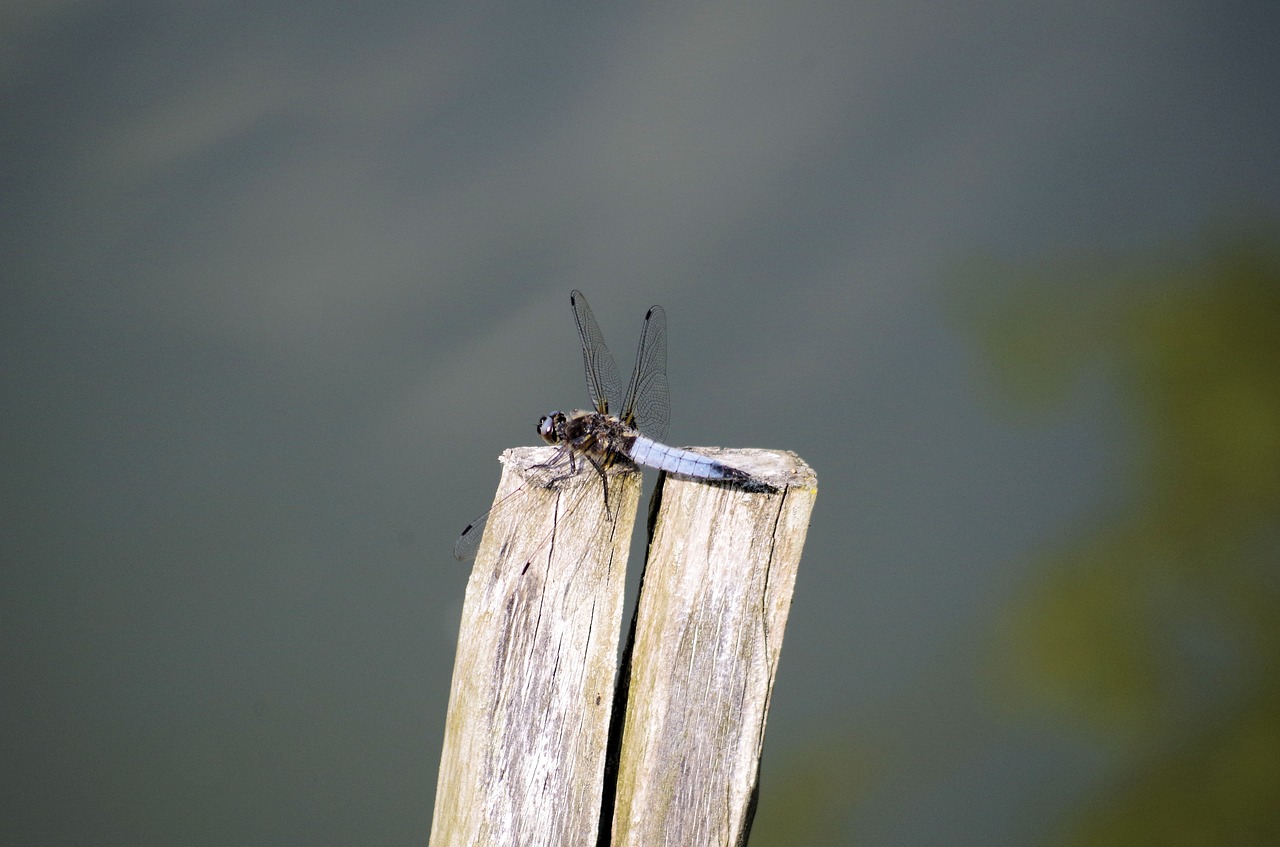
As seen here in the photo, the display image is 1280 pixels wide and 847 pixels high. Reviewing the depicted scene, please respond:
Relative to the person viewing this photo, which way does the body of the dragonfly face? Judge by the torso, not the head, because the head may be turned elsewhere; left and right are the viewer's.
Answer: facing to the left of the viewer
